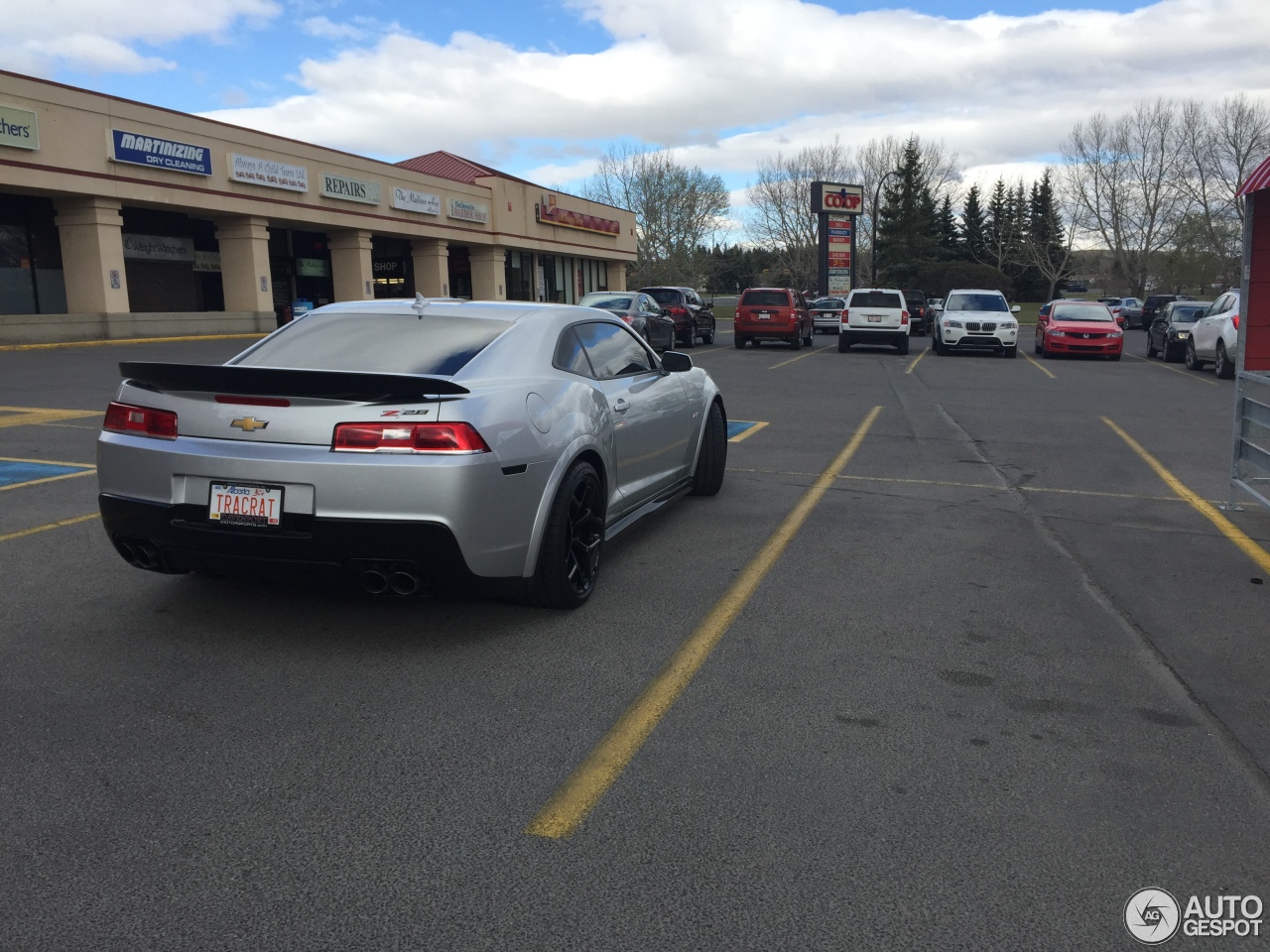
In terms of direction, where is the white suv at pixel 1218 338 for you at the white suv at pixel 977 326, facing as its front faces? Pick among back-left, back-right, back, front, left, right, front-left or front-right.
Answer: front-left

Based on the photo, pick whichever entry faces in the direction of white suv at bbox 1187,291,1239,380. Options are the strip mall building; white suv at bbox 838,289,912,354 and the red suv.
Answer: the strip mall building

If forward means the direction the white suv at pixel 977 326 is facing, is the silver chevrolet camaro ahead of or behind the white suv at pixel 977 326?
ahead

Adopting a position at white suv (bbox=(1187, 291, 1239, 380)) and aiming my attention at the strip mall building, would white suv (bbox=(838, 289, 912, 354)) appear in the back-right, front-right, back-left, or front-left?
front-right

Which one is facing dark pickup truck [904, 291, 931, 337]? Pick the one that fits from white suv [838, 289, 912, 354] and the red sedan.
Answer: the white suv

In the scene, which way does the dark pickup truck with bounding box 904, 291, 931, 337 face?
away from the camera

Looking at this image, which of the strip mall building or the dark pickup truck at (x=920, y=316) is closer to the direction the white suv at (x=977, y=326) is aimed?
the strip mall building

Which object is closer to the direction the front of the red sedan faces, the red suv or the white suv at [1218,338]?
the white suv

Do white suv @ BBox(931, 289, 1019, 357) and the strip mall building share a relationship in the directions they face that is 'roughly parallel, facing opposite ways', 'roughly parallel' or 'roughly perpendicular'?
roughly perpendicular

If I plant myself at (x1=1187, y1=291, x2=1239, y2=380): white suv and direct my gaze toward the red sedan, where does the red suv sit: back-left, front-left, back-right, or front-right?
front-left

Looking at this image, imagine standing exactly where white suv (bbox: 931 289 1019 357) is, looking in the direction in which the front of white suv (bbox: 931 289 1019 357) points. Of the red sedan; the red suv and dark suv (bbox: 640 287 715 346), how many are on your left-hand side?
1

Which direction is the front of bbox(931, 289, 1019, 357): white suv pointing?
toward the camera

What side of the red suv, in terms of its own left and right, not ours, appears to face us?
back

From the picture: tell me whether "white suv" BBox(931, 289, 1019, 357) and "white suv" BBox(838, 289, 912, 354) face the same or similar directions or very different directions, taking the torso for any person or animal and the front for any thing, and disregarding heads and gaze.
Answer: very different directions

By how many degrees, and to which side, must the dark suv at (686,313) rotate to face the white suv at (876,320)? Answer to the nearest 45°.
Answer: approximately 90° to its right

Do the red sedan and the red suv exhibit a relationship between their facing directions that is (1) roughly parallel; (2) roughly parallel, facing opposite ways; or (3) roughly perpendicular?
roughly parallel, facing opposite ways

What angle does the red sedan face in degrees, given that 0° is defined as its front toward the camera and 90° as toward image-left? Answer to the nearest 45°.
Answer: approximately 0°

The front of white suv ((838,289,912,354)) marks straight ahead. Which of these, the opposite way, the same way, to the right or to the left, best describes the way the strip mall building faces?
to the right
